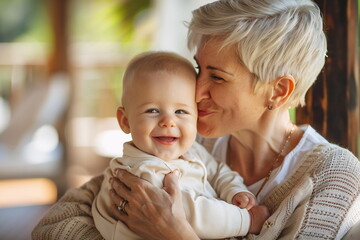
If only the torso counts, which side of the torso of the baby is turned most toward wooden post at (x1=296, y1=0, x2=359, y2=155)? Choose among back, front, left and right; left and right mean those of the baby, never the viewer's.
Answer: left

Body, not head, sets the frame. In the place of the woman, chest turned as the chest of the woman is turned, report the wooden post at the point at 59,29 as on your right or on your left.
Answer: on your right

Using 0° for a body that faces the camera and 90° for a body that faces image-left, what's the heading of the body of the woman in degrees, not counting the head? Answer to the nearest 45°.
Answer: approximately 45°
